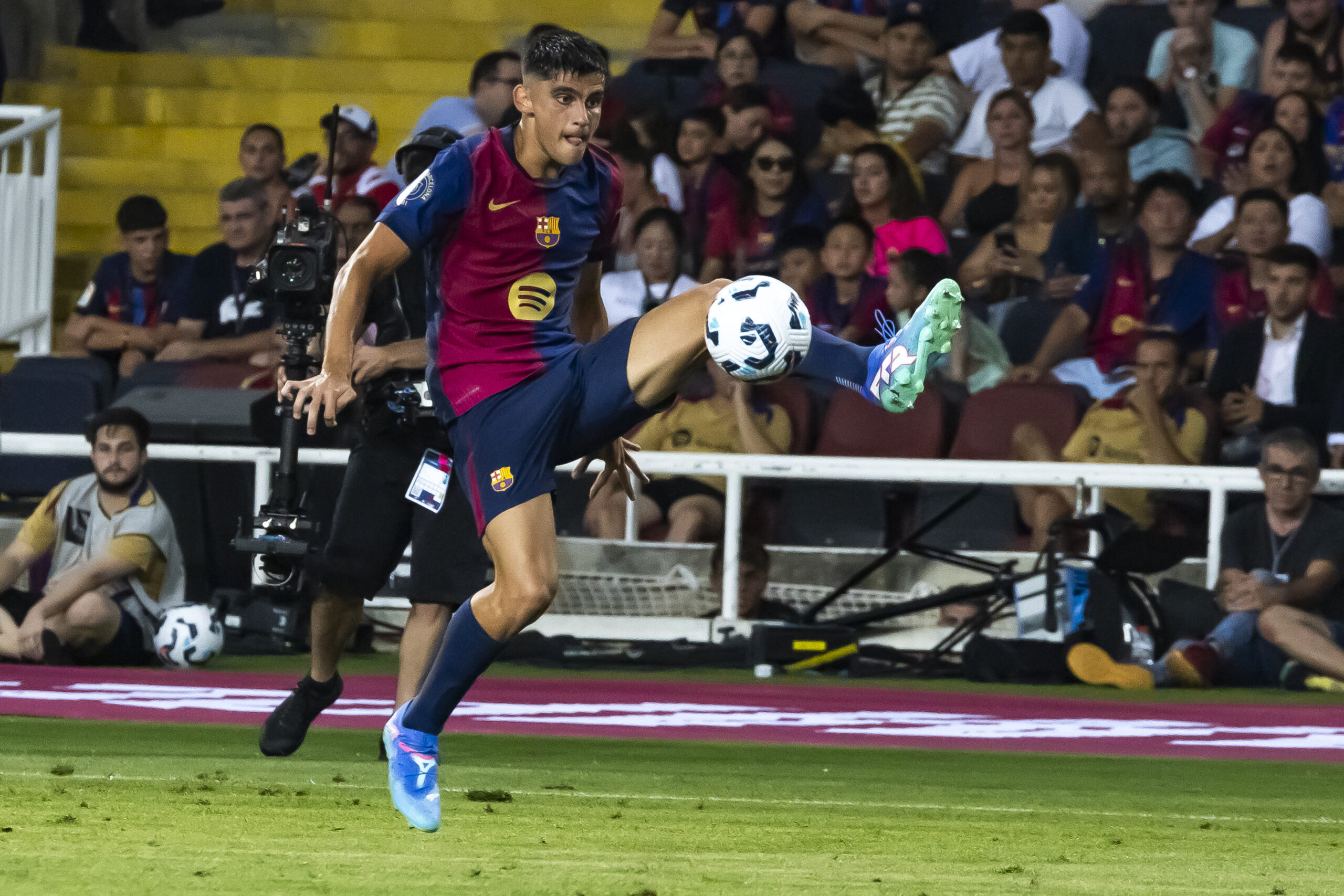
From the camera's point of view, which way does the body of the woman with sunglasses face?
toward the camera

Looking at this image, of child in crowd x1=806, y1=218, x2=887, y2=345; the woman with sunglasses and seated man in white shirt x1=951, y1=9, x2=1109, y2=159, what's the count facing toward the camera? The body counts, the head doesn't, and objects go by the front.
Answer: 3

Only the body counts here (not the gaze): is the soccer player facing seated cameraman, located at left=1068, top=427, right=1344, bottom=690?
no

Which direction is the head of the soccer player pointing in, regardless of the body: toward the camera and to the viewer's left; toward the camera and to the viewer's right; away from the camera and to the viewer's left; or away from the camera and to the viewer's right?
toward the camera and to the viewer's right

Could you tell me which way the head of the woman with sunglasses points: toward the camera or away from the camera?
toward the camera

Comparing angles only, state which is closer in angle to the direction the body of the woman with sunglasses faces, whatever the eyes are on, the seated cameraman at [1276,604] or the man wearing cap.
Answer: the seated cameraman

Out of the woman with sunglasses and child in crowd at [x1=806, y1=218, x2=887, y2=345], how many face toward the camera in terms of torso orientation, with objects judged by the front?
2

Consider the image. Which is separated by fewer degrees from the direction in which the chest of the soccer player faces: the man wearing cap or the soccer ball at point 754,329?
the soccer ball

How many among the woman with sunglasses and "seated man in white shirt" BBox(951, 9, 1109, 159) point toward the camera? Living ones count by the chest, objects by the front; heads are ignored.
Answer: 2

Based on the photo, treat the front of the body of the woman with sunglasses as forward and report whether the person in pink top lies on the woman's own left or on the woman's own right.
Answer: on the woman's own left

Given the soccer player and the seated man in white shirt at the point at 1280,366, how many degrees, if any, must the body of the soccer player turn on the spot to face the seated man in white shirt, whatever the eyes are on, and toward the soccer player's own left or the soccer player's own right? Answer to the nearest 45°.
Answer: approximately 90° to the soccer player's own left

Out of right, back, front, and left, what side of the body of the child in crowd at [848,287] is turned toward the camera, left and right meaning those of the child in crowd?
front

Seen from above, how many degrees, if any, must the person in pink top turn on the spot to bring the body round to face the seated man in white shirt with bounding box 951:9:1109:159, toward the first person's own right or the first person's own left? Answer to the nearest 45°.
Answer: approximately 180°

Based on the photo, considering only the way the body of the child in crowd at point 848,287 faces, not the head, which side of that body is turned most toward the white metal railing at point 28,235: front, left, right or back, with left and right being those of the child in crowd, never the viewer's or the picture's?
right

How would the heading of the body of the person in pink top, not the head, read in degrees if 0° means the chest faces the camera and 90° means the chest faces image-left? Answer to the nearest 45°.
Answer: approximately 45°

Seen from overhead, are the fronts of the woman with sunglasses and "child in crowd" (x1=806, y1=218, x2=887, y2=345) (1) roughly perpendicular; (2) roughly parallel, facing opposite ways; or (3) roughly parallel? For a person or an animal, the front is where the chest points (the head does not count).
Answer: roughly parallel

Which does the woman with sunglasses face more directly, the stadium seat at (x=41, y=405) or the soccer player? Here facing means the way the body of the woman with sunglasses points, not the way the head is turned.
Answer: the soccer player

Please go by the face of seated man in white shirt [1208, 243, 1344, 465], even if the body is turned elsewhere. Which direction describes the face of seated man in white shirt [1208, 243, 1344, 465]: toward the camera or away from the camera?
toward the camera
